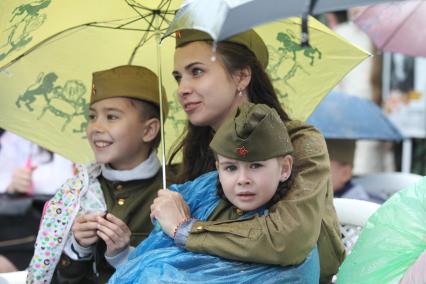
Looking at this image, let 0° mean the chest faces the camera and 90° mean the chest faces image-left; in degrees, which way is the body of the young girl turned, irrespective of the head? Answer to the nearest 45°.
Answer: approximately 45°

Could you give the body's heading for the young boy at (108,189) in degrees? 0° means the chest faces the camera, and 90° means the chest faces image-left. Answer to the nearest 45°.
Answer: approximately 45°

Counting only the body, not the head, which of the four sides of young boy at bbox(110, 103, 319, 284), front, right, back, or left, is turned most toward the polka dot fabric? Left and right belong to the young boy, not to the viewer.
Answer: right

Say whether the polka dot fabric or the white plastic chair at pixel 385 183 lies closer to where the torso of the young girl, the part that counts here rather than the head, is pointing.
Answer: the polka dot fabric

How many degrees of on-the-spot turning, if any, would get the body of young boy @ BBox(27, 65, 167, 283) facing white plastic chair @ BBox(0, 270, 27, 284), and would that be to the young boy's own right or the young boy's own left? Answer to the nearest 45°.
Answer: approximately 90° to the young boy's own right

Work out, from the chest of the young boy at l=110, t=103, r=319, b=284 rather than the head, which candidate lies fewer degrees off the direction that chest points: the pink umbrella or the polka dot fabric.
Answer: the polka dot fabric

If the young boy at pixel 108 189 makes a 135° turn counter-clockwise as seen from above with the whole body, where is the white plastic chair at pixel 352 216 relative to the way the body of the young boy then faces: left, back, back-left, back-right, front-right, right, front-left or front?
front

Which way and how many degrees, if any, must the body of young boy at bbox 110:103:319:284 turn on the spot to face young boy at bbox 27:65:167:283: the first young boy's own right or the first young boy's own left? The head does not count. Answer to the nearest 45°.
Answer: approximately 90° to the first young boy's own right

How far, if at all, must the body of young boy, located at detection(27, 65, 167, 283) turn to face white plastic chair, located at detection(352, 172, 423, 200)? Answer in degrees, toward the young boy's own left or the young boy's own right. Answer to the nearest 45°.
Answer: approximately 180°

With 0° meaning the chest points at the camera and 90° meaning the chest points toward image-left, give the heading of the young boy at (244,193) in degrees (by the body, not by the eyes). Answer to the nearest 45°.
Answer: approximately 45°

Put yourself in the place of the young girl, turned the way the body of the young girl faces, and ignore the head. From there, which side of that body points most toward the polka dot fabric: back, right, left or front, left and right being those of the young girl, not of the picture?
right

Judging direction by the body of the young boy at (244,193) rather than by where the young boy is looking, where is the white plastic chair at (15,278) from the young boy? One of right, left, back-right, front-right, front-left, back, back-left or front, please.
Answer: right
